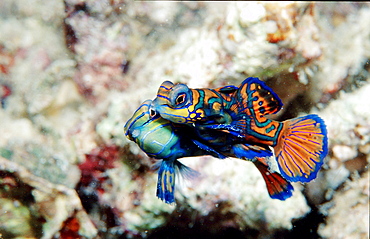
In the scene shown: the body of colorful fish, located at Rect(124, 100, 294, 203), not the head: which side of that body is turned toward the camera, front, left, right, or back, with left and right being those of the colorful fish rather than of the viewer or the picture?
left
